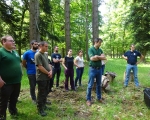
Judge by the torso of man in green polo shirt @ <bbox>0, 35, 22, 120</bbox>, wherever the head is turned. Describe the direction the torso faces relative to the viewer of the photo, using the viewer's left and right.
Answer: facing the viewer and to the right of the viewer

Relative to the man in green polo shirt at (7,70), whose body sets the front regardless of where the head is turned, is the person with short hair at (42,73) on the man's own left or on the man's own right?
on the man's own left
